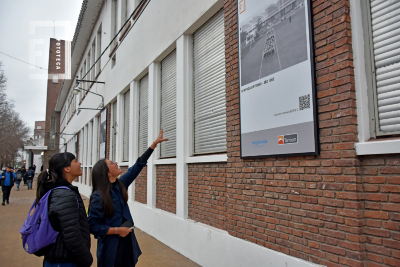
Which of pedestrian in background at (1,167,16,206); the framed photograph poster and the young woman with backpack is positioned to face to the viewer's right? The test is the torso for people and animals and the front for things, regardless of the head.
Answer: the young woman with backpack

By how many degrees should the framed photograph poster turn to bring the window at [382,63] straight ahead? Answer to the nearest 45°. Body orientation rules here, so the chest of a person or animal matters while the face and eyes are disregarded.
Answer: approximately 90° to its left

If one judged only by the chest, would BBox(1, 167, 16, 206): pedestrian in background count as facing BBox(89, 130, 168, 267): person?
yes

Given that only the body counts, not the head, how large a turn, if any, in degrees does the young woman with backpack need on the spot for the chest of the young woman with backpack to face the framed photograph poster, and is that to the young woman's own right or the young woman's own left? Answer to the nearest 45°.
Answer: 0° — they already face it

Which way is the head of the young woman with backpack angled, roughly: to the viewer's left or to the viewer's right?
to the viewer's right

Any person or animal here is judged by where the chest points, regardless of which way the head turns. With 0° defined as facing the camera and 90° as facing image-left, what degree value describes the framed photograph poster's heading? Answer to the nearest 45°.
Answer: approximately 45°

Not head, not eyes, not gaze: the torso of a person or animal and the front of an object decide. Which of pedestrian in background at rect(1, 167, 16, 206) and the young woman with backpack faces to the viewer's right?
the young woman with backpack

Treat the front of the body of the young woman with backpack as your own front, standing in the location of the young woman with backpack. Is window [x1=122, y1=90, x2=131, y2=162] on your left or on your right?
on your left

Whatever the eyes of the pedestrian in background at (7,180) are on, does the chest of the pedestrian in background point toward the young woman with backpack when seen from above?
yes

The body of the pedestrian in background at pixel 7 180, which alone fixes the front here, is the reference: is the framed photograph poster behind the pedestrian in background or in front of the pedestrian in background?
in front

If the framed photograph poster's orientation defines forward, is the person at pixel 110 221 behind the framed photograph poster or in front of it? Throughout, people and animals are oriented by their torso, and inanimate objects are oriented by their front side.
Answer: in front

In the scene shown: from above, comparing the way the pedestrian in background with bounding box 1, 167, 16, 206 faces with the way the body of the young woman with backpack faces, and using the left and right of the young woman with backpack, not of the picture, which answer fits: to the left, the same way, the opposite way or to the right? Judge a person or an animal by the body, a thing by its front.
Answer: to the right

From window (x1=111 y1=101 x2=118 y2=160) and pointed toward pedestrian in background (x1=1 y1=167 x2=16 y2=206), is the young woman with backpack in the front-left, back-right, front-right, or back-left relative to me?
back-left

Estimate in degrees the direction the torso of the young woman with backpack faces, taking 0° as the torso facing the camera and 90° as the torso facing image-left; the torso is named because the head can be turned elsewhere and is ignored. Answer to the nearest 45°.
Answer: approximately 270°
